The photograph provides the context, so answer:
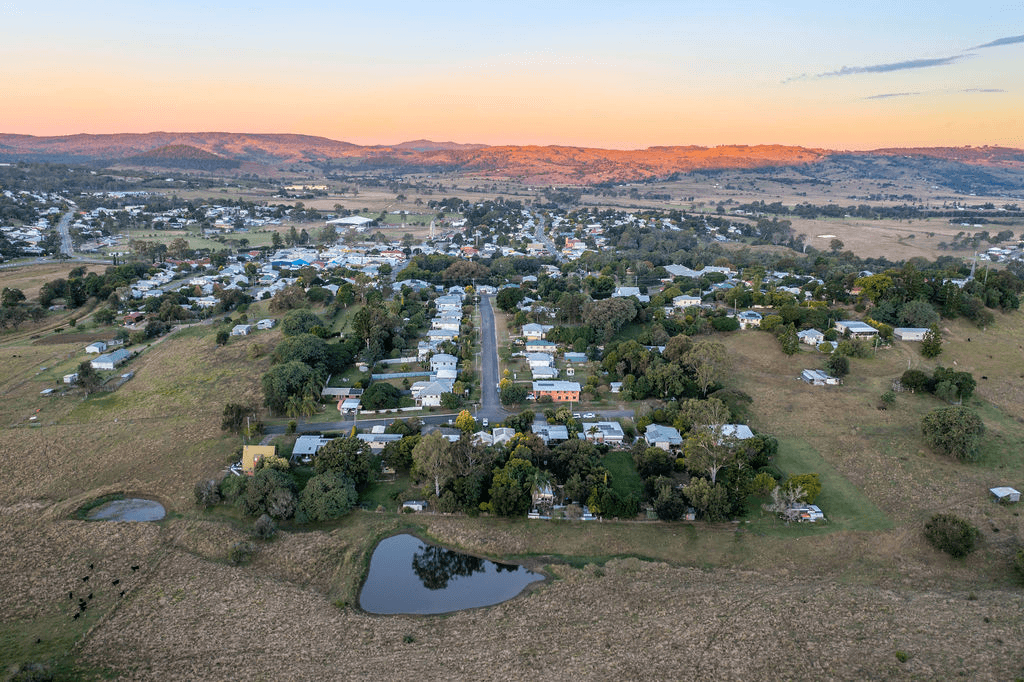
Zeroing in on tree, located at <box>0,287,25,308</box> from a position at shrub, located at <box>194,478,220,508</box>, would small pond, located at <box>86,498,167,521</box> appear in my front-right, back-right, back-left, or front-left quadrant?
front-left

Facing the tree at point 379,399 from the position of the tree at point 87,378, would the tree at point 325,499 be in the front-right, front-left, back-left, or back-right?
front-right

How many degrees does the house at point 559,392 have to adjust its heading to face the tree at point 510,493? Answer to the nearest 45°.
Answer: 0° — it already faces it

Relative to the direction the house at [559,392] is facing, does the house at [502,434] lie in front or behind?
in front

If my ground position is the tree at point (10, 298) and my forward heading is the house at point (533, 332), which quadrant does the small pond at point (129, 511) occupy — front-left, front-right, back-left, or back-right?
front-right

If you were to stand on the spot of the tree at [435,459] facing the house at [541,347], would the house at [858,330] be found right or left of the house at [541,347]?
right

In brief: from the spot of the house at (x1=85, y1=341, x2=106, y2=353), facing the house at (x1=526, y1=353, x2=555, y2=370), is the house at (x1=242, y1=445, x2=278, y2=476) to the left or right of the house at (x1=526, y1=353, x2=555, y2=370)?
right
